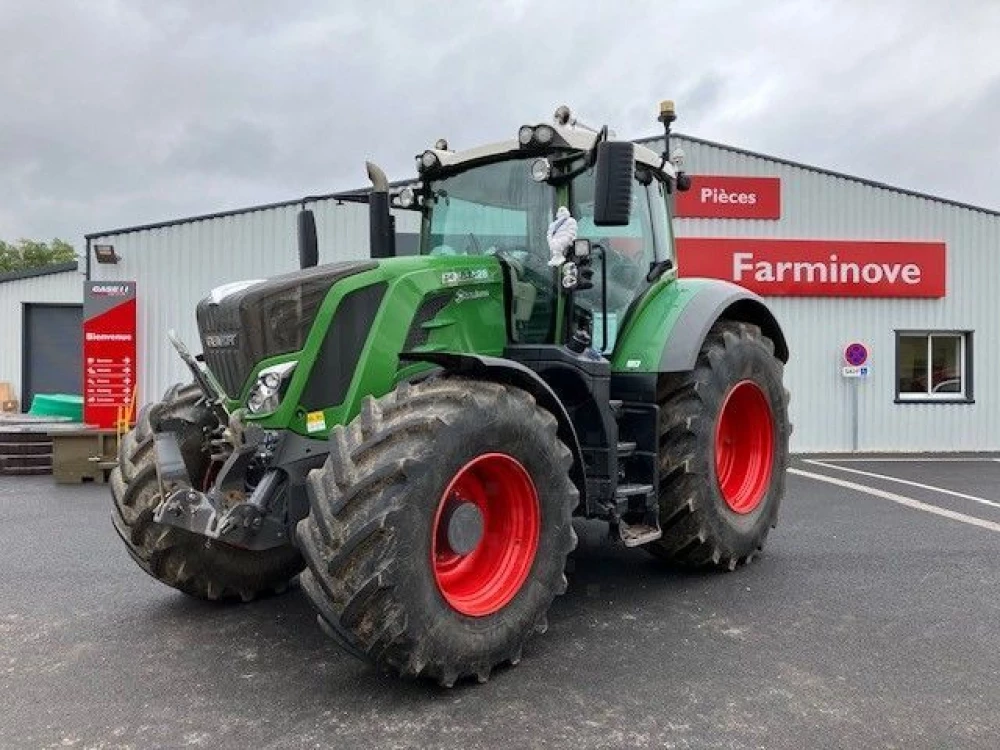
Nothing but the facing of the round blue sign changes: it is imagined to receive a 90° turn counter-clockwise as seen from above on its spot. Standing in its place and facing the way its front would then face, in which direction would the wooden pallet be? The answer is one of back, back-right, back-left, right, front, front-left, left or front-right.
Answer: back-right

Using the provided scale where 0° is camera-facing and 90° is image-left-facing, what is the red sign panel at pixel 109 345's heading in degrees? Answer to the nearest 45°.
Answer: approximately 0°

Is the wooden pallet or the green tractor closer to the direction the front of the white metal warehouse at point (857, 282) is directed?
the green tractor

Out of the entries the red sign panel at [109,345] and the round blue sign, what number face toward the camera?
2

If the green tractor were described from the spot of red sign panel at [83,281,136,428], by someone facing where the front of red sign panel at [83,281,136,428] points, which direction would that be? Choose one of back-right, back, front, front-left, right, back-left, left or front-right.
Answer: front

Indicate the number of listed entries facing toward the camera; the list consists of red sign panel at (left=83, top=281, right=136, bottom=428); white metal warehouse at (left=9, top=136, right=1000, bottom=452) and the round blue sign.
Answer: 3

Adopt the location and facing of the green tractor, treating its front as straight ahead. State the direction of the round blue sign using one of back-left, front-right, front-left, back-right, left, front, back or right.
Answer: back

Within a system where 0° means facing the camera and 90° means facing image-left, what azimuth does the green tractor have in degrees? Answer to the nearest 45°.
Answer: approximately 45°

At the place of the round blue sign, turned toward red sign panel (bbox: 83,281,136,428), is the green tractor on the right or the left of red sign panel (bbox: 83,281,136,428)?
left

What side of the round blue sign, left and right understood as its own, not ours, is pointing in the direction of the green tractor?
front

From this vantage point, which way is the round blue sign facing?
toward the camera

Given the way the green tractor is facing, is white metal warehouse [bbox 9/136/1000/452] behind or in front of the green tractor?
behind
